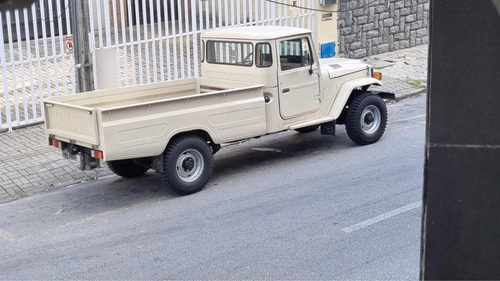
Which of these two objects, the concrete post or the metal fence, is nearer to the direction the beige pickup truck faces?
the metal fence

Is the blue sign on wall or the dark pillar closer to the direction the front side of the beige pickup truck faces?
the blue sign on wall

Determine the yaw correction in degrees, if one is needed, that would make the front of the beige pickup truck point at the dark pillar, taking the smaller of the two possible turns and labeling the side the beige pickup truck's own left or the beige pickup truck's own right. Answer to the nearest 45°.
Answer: approximately 135° to the beige pickup truck's own right

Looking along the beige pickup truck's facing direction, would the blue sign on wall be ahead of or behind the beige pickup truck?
ahead

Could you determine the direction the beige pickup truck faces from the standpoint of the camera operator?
facing away from the viewer and to the right of the viewer
